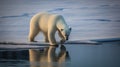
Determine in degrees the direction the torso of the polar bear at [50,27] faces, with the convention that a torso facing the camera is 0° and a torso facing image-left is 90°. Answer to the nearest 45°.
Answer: approximately 315°
